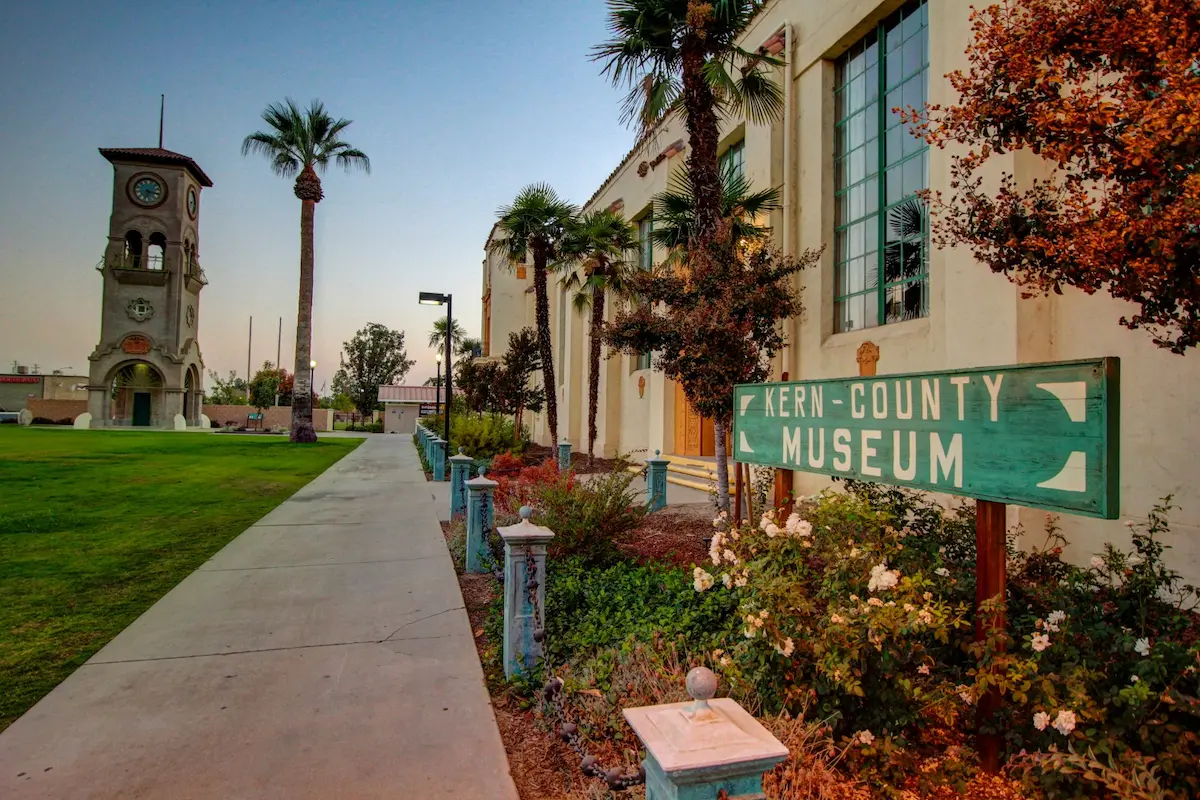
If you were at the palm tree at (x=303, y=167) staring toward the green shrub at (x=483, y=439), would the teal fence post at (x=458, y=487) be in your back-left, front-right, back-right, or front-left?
front-right

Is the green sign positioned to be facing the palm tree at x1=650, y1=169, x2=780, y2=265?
no

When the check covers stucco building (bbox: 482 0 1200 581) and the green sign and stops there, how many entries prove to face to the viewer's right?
0

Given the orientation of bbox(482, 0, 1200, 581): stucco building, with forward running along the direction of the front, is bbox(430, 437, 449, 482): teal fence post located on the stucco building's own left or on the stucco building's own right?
on the stucco building's own right

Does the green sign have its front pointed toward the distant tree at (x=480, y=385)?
no

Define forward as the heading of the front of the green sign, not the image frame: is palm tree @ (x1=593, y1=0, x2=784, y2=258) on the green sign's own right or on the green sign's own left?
on the green sign's own right

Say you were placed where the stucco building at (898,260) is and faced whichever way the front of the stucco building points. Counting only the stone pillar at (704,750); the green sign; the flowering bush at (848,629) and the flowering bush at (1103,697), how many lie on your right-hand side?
0

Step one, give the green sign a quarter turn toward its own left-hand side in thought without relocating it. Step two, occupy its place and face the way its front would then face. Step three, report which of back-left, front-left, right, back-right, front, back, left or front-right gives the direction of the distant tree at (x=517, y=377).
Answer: back

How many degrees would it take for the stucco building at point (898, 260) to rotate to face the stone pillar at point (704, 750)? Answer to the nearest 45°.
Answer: approximately 45° to its left

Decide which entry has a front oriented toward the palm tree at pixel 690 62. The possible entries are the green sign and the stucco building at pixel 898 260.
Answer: the stucco building

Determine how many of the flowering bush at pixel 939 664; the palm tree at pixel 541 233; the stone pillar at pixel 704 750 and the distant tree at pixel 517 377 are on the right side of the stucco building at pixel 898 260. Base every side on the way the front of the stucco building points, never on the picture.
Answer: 2

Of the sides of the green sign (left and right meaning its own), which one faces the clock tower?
right

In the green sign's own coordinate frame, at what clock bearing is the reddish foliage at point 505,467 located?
The reddish foliage is roughly at 3 o'clock from the green sign.

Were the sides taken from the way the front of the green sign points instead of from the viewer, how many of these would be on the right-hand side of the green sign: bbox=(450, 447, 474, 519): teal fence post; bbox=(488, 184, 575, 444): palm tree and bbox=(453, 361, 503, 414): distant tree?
3

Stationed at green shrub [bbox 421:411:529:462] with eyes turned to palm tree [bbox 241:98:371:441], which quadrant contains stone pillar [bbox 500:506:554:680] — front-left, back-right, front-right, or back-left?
back-left

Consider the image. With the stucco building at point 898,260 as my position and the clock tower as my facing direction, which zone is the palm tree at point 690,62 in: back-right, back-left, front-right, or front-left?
front-left

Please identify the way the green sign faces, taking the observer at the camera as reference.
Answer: facing the viewer and to the left of the viewer

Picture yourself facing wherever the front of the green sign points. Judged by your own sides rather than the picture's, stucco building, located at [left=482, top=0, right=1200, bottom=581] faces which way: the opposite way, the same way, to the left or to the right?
the same way
